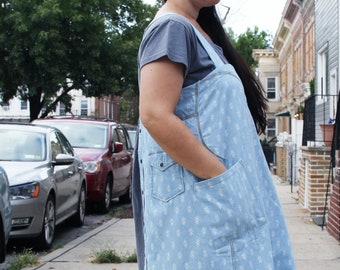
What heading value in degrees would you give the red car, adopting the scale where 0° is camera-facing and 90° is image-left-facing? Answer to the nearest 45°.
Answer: approximately 45°

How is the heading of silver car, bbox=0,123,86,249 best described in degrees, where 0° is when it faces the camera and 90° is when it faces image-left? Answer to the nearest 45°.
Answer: approximately 45°

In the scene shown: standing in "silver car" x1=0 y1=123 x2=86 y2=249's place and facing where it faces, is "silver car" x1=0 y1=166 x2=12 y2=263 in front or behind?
in front

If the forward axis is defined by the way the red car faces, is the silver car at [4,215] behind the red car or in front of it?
in front
